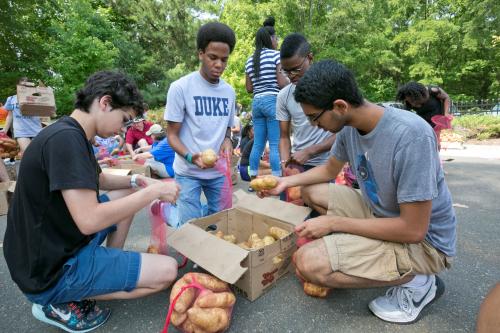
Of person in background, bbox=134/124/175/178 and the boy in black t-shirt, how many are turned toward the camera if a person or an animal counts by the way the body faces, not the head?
0

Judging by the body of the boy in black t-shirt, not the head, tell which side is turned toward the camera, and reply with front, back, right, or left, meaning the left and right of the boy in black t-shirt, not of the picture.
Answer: right

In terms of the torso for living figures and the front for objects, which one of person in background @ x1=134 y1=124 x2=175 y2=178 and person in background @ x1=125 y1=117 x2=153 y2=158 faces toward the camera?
person in background @ x1=125 y1=117 x2=153 y2=158

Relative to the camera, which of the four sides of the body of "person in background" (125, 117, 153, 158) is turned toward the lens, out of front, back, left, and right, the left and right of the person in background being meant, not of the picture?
front

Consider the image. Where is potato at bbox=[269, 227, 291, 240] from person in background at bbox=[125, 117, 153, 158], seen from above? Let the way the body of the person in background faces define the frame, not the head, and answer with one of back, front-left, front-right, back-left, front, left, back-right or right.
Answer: front

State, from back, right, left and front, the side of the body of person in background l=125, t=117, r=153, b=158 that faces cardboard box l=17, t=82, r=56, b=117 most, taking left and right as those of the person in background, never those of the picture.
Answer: right

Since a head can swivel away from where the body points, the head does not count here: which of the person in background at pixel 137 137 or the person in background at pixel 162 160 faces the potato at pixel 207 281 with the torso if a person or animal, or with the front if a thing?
the person in background at pixel 137 137

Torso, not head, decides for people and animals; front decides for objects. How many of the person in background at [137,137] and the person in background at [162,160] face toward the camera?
1

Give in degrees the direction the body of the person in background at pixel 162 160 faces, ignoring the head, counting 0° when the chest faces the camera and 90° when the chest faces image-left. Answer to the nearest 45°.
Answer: approximately 90°

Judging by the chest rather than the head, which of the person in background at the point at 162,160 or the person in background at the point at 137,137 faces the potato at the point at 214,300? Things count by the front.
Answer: the person in background at the point at 137,137

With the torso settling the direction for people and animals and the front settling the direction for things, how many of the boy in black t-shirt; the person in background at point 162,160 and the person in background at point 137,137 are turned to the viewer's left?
1

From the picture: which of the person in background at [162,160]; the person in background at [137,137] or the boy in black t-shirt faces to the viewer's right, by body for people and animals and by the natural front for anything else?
the boy in black t-shirt

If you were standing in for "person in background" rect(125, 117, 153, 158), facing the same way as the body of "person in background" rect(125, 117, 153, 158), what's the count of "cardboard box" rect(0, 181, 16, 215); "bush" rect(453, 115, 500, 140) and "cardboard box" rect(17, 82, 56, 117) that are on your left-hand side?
1

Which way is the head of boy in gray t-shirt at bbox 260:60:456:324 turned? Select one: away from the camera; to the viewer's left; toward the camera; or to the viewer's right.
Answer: to the viewer's left

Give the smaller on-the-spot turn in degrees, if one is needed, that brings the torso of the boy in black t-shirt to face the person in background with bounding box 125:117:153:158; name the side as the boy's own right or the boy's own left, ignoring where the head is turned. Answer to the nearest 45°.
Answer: approximately 90° to the boy's own left
